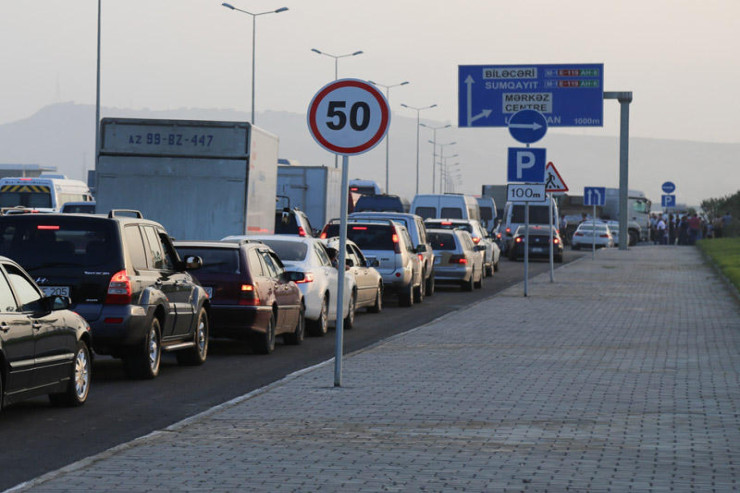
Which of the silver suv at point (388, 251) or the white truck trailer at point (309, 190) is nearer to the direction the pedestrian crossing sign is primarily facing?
the silver suv

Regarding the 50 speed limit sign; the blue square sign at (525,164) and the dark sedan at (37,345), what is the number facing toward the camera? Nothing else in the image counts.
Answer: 2

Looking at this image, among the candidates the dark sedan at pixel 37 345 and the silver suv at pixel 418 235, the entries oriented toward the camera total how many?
0

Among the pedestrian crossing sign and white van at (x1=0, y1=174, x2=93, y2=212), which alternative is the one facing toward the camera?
the pedestrian crossing sign

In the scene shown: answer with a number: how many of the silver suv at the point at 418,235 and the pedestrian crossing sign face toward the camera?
1

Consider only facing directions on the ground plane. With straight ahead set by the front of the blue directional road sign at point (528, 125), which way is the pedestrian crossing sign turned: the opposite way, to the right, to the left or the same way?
the same way

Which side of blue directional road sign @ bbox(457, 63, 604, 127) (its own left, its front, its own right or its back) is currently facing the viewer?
front

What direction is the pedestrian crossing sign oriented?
toward the camera

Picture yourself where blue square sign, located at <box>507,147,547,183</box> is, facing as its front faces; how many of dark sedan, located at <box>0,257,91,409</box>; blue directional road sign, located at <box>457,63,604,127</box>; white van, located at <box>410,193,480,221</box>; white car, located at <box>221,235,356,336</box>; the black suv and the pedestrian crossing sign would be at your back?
3

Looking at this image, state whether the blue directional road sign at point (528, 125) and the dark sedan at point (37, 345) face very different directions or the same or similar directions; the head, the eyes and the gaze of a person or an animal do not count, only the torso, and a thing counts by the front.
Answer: very different directions

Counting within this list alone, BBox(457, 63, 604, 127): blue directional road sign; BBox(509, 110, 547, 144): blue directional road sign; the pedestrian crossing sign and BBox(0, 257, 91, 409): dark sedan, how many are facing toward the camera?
3

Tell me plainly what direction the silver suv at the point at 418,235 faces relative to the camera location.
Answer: facing away from the viewer and to the right of the viewer

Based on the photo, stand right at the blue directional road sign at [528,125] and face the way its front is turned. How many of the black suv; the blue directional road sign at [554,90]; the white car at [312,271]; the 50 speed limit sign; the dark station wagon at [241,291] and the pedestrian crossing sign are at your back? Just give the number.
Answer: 2

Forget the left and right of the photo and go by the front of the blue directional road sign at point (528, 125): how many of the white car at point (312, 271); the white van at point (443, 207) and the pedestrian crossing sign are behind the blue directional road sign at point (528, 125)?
2

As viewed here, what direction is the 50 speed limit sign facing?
toward the camera

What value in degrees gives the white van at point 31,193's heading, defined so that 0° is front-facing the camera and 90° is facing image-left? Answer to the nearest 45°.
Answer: approximately 225°

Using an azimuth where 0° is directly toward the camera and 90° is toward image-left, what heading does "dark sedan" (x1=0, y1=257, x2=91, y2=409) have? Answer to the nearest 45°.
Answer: approximately 225°
